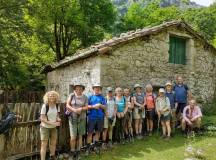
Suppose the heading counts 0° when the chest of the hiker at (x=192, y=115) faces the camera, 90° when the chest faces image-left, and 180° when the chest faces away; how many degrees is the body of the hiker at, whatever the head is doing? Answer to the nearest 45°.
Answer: approximately 0°

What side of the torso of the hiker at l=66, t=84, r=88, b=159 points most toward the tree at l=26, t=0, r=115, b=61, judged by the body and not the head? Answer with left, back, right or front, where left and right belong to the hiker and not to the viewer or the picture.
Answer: back

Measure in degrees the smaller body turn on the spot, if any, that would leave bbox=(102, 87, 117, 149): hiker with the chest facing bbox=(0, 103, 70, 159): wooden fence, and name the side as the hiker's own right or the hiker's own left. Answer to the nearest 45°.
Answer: approximately 45° to the hiker's own right

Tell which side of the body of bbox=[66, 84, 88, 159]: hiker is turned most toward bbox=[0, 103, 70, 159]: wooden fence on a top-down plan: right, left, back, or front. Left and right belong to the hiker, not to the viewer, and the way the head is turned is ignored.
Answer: right

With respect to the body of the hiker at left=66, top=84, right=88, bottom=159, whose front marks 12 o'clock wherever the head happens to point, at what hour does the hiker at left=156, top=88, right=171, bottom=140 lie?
the hiker at left=156, top=88, right=171, bottom=140 is roughly at 8 o'clock from the hiker at left=66, top=84, right=88, bottom=159.

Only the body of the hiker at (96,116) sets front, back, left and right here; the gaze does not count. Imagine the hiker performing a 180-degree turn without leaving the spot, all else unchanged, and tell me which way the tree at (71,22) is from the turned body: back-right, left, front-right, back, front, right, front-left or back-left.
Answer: front

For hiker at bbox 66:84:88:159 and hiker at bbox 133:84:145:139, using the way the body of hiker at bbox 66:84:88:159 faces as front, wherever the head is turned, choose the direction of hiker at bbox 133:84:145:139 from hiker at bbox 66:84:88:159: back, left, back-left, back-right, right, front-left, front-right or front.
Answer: back-left

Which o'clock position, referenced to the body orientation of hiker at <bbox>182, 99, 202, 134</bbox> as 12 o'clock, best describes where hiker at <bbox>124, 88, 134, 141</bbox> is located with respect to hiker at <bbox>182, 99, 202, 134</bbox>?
hiker at <bbox>124, 88, 134, 141</bbox> is roughly at 2 o'clock from hiker at <bbox>182, 99, 202, 134</bbox>.

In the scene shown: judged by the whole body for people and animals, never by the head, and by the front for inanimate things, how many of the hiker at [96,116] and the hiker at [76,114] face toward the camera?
2

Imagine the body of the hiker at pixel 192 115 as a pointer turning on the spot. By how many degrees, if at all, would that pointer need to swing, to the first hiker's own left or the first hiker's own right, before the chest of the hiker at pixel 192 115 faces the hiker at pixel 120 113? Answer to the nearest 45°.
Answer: approximately 45° to the first hiker's own right
